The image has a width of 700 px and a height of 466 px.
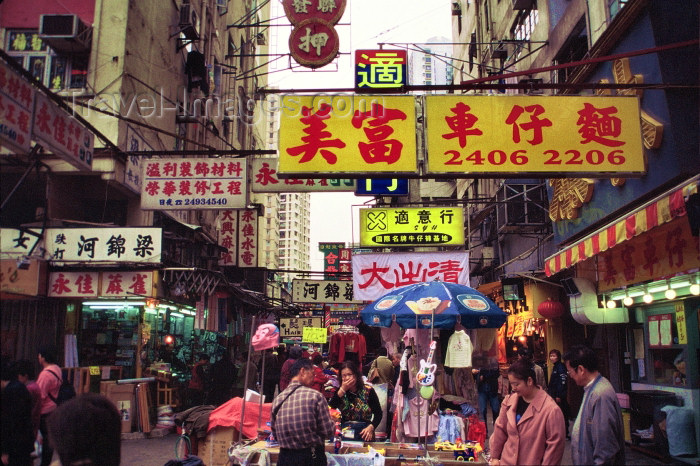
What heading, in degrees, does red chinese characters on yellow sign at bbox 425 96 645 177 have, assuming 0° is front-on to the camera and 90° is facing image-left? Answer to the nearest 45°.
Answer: approximately 0°

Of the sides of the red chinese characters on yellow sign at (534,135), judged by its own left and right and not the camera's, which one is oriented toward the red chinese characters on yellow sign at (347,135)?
right

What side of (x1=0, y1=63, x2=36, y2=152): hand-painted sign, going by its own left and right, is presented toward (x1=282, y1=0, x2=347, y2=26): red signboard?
left

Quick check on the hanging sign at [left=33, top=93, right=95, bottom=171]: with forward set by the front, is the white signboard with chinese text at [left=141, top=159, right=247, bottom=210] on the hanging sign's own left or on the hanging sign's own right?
on the hanging sign's own left

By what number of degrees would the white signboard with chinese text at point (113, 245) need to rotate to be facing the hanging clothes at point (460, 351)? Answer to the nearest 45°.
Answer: approximately 45° to its left
